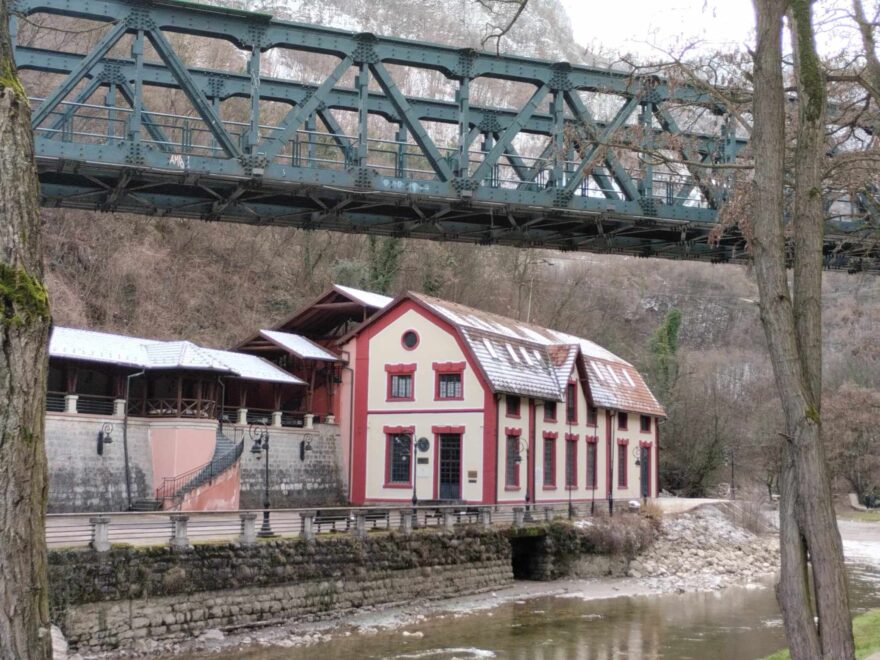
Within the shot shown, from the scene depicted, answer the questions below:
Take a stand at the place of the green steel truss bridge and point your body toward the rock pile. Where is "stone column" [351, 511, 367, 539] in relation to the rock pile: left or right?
left

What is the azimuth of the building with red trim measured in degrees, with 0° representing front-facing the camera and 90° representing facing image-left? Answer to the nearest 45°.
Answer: approximately 45°

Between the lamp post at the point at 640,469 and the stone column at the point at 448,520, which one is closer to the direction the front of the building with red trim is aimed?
the stone column

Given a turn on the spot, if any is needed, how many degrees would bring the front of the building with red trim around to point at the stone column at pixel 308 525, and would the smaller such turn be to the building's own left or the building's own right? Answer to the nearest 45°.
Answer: approximately 45° to the building's own left

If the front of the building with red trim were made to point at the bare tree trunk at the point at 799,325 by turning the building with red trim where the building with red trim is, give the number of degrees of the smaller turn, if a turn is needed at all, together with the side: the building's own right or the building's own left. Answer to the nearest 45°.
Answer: approximately 45° to the building's own left

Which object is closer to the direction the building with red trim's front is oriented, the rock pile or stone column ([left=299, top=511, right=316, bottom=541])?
the stone column

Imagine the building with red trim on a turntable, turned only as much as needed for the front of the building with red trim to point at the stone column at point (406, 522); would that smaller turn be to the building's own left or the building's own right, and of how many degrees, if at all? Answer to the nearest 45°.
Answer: approximately 45° to the building's own left
